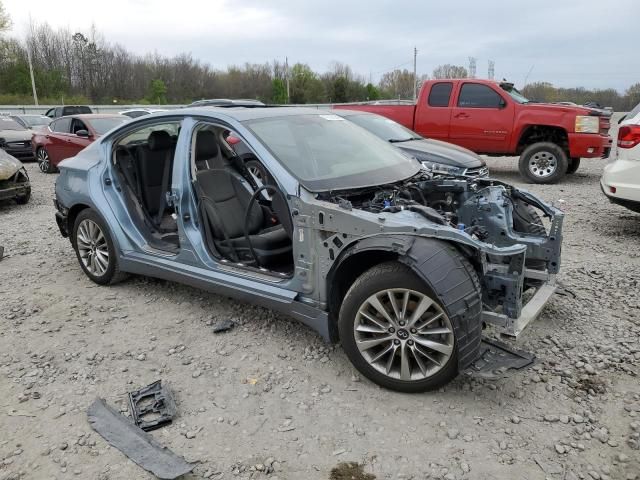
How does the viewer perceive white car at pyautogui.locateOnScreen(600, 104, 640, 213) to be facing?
facing away from the viewer and to the right of the viewer

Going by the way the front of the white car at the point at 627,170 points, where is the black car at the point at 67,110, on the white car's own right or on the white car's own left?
on the white car's own left

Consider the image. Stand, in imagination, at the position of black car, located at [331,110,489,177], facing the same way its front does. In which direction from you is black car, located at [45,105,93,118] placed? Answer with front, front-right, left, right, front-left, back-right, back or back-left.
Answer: back

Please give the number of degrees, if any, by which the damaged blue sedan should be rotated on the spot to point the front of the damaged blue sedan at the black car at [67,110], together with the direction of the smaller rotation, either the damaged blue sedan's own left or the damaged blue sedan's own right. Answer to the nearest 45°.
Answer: approximately 180°

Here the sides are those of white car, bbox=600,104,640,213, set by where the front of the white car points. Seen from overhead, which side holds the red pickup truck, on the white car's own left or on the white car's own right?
on the white car's own left

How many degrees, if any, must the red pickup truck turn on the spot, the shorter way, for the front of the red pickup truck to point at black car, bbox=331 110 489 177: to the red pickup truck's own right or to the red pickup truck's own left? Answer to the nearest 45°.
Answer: approximately 135° to the red pickup truck's own right

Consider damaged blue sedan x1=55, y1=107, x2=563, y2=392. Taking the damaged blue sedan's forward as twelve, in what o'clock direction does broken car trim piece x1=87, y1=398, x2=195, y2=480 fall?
The broken car trim piece is roughly at 3 o'clock from the damaged blue sedan.

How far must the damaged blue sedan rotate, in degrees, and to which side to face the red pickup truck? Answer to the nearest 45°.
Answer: approximately 90° to its left

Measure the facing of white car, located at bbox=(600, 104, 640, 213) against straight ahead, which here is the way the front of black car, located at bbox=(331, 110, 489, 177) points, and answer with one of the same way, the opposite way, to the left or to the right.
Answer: to the left

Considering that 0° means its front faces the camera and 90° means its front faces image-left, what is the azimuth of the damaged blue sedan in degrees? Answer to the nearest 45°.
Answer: approximately 315°

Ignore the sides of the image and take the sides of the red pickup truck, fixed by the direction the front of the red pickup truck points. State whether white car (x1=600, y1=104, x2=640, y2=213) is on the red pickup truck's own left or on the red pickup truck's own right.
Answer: on the red pickup truck's own right

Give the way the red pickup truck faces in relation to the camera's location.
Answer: facing to the right of the viewer
